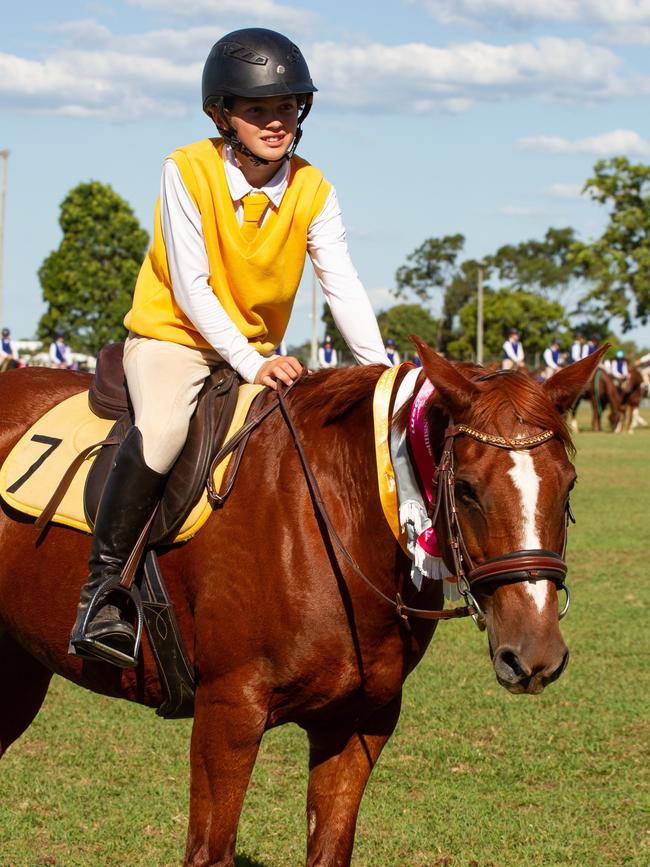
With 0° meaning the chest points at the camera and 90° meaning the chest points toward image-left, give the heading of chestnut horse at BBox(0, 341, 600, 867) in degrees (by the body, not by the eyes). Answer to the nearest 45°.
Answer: approximately 315°

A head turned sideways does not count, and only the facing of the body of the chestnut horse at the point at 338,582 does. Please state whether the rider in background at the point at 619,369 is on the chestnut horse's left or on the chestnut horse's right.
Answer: on the chestnut horse's left

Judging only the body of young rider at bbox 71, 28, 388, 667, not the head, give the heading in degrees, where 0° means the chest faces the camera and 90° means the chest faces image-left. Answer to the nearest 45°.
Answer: approximately 315°

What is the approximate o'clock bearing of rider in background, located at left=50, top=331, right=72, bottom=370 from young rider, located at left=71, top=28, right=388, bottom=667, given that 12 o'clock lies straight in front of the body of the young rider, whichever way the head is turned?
The rider in background is roughly at 7 o'clock from the young rider.

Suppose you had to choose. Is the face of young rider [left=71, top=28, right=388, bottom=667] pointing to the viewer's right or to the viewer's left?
to the viewer's right
